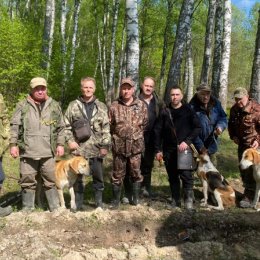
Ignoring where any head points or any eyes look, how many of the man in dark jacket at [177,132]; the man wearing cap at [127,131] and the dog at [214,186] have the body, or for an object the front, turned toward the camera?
2

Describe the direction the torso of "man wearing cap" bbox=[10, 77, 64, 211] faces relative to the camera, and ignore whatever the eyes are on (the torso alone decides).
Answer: toward the camera

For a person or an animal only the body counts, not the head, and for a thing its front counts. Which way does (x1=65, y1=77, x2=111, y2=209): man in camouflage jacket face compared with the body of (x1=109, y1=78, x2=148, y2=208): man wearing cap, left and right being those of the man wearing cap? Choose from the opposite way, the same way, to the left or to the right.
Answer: the same way

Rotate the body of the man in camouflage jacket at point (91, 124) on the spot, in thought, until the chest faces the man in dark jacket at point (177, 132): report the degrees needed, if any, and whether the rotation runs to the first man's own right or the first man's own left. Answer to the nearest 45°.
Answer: approximately 90° to the first man's own left

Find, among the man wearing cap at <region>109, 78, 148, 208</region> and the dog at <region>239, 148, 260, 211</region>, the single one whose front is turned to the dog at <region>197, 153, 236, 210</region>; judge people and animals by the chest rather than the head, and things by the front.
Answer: the dog at <region>239, 148, 260, 211</region>

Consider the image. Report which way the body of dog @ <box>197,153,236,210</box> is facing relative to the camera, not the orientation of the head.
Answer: to the viewer's left

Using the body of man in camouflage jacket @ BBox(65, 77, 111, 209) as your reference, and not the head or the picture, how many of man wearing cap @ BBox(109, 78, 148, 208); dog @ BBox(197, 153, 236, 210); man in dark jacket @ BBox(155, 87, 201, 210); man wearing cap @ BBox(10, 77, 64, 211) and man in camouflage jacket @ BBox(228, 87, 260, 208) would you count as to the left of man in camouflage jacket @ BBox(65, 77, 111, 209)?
4

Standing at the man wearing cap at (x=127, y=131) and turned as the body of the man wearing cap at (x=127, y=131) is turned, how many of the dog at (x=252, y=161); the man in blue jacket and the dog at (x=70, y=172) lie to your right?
1

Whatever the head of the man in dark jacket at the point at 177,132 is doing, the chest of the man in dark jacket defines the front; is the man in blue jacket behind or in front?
behind

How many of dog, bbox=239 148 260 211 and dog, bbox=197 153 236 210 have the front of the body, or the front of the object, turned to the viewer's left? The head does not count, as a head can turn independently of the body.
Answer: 2

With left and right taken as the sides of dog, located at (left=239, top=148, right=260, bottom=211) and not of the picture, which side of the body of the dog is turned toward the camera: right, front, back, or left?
left

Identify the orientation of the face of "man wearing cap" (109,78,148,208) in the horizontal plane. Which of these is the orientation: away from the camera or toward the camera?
toward the camera

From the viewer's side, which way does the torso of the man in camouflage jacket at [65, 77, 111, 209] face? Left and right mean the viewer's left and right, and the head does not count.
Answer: facing the viewer

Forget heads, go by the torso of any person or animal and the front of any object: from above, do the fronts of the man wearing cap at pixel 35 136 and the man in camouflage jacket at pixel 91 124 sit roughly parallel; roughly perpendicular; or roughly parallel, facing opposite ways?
roughly parallel

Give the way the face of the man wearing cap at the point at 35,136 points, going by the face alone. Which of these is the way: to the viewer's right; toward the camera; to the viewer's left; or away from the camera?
toward the camera
